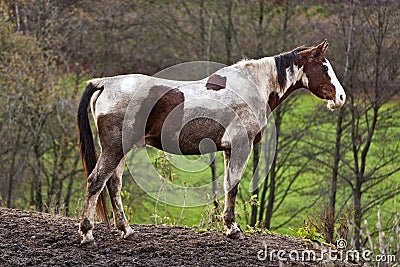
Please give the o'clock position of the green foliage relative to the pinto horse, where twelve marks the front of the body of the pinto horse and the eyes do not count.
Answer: The green foliage is roughly at 11 o'clock from the pinto horse.

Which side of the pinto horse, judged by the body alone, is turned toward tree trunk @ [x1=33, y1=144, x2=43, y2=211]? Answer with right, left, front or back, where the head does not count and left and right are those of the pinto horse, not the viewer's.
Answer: left

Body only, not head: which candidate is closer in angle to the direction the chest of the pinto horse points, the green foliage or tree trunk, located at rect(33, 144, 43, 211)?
the green foliage

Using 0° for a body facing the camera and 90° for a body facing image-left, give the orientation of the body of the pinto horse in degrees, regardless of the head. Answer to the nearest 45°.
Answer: approximately 270°
